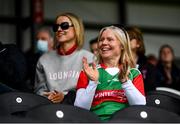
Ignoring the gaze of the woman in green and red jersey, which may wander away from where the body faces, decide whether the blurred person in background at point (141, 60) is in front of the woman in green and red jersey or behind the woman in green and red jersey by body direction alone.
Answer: behind

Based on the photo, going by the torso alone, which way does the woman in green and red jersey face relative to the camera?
toward the camera

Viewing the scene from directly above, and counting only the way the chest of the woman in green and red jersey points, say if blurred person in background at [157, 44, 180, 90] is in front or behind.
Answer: behind

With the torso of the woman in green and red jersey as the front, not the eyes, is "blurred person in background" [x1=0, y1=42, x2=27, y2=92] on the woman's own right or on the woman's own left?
on the woman's own right

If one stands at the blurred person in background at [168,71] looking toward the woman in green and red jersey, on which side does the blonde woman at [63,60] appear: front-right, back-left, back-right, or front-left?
front-right

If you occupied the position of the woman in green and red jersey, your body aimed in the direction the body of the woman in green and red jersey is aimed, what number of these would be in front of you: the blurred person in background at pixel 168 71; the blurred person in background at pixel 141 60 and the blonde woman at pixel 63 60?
0

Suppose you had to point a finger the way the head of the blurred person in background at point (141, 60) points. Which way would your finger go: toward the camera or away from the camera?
toward the camera

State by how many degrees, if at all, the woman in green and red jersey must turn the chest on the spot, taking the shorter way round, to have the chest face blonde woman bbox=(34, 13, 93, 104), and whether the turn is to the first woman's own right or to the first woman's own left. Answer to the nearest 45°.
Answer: approximately 135° to the first woman's own right

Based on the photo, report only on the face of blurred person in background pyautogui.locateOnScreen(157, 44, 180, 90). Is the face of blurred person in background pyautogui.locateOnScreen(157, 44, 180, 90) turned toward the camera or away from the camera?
toward the camera
